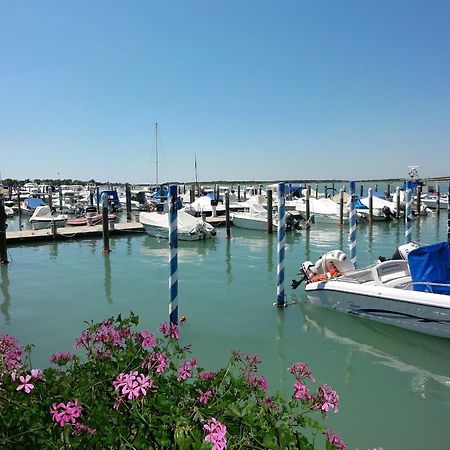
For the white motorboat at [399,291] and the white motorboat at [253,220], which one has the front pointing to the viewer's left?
the white motorboat at [253,220]

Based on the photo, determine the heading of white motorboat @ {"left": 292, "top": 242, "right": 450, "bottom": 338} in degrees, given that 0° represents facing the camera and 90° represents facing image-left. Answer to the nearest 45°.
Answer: approximately 315°

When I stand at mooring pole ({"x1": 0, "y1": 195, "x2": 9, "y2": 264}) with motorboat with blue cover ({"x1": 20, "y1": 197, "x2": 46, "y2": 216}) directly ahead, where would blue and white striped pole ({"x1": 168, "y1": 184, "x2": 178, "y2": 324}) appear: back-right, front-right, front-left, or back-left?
back-right

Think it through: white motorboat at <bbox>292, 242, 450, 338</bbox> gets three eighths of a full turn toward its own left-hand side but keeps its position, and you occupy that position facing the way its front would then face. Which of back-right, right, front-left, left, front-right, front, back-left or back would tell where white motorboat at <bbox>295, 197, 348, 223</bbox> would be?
front

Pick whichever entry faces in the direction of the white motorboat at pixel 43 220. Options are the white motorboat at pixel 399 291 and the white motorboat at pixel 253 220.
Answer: the white motorboat at pixel 253 220

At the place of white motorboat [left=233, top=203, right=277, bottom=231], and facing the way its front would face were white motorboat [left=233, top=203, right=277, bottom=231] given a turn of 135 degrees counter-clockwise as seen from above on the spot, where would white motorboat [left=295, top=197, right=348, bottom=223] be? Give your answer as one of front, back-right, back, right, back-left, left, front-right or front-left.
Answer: left

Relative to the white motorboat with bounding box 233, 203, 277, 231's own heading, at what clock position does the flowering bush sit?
The flowering bush is roughly at 9 o'clock from the white motorboat.

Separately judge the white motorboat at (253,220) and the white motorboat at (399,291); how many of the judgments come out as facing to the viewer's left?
1

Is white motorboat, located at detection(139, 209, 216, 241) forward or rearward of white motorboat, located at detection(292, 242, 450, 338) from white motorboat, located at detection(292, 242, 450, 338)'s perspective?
rearward

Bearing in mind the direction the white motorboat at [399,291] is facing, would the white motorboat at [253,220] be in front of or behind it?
behind

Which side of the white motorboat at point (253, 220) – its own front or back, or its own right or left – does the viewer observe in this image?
left
